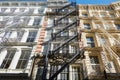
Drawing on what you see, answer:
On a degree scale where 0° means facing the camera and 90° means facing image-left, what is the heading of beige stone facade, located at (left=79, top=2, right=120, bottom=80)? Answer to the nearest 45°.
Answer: approximately 0°

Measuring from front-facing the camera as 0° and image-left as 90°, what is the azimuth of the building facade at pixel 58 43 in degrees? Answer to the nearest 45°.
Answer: approximately 0°
